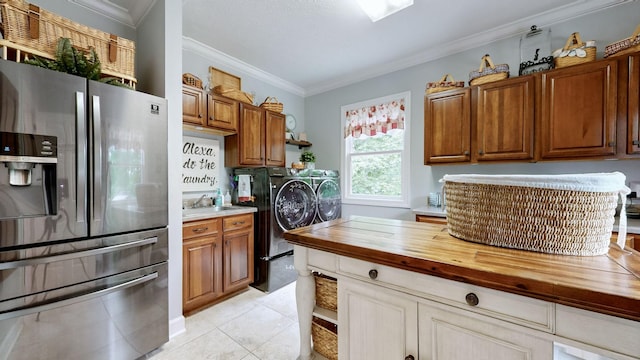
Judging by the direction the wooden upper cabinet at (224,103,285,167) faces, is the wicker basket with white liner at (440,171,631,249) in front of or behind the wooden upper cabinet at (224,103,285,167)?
in front

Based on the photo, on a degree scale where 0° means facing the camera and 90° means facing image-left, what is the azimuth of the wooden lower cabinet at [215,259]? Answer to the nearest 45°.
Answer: approximately 315°

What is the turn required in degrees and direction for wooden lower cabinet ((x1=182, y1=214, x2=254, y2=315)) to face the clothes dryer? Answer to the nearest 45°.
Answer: approximately 45° to its left

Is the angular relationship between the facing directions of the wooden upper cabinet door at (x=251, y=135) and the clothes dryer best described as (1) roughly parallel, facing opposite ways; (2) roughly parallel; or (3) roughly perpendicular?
roughly parallel

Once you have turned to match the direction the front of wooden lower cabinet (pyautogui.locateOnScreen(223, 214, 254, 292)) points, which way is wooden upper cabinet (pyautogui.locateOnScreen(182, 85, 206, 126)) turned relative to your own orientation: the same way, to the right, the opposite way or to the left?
the same way

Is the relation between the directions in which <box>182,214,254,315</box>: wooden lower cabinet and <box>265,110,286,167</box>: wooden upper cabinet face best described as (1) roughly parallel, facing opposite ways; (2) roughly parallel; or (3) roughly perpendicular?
roughly parallel

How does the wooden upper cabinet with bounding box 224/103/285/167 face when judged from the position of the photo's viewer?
facing the viewer and to the right of the viewer

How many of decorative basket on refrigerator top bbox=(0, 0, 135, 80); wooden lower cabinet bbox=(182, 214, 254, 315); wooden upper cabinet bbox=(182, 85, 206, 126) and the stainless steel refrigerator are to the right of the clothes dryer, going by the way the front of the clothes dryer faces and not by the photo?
4

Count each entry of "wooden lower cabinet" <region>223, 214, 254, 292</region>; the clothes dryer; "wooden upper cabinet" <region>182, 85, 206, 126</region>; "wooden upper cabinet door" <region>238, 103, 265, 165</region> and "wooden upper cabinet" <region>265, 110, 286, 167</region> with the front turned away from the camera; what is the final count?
0

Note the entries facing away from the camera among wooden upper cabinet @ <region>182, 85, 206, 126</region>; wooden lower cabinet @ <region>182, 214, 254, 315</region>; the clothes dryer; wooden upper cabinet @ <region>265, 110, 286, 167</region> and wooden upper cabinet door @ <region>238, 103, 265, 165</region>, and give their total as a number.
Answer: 0

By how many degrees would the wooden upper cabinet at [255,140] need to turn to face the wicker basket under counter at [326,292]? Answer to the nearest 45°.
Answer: approximately 45° to its right

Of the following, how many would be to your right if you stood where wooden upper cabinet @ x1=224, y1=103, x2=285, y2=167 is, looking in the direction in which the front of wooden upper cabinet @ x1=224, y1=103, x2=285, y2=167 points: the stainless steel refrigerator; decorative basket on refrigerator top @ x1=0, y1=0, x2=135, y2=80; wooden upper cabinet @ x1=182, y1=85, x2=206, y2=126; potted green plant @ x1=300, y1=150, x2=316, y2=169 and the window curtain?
3

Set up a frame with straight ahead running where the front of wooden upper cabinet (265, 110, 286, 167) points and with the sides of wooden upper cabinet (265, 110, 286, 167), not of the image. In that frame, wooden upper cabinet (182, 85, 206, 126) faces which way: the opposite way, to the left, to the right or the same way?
the same way

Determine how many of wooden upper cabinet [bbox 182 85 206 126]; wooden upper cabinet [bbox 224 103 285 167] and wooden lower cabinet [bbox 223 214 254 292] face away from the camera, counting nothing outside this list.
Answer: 0

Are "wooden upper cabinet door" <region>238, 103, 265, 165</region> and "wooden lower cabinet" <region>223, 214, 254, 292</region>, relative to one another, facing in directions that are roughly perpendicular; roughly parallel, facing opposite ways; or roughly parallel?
roughly parallel
